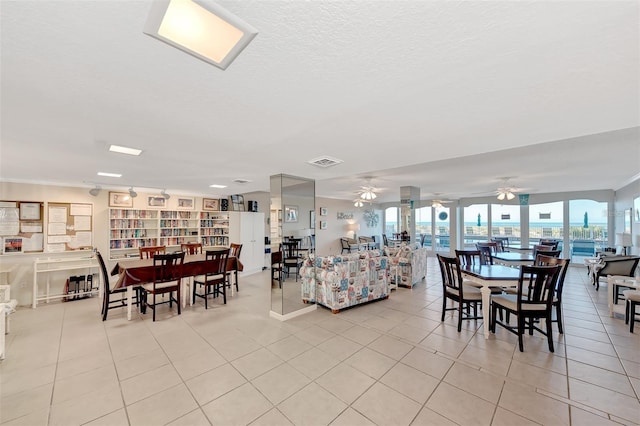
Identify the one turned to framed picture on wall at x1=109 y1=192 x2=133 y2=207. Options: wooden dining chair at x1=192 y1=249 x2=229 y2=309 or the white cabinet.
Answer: the wooden dining chair

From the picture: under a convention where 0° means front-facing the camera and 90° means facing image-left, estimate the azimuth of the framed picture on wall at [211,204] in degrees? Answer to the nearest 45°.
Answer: approximately 0°

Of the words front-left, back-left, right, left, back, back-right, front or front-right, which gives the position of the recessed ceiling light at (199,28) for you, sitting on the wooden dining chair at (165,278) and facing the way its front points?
back-left

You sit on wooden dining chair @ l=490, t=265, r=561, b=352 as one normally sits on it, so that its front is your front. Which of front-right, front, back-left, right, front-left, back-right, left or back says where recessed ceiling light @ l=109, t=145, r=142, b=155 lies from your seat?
left

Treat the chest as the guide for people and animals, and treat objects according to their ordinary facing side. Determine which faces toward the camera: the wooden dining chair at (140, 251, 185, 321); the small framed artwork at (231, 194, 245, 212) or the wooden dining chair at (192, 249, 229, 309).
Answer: the small framed artwork

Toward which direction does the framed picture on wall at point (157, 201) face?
toward the camera

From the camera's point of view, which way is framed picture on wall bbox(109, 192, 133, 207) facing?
toward the camera

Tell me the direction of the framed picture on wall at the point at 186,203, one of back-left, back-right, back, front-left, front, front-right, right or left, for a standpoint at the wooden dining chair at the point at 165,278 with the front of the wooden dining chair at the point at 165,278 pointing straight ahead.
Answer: front-right

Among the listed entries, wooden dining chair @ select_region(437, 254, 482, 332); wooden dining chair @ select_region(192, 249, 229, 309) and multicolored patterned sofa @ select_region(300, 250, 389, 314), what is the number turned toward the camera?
0

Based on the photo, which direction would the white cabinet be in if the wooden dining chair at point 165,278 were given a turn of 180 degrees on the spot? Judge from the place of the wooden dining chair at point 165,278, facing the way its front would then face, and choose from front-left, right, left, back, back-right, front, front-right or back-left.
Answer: left

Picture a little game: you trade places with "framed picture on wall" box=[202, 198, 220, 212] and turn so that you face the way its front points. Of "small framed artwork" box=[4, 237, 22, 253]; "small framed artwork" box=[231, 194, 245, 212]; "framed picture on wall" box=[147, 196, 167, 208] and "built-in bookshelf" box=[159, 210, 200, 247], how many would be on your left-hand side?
1

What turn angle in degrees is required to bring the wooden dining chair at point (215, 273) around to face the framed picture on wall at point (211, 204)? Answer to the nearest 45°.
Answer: approximately 45° to its right

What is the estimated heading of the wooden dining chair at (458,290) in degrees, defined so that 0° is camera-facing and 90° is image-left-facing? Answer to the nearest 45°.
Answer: approximately 225°

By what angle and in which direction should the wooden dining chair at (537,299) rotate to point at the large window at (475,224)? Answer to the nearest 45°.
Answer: approximately 45° to its right
